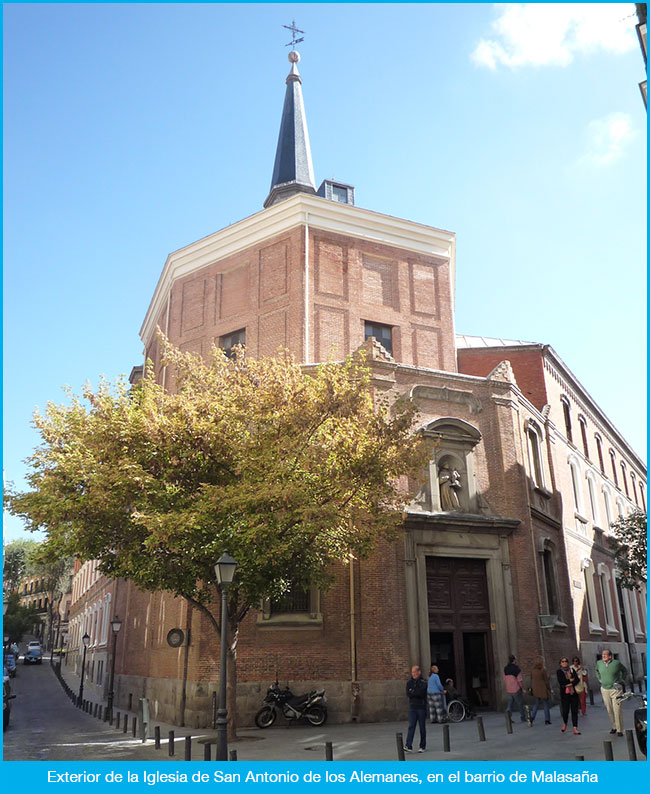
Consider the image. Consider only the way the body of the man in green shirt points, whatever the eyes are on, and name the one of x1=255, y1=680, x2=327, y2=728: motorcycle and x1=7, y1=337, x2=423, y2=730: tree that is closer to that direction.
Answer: the tree

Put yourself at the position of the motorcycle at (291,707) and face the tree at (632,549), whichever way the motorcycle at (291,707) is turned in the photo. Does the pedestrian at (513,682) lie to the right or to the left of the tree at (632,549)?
right

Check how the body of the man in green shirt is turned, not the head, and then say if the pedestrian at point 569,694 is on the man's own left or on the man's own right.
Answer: on the man's own right

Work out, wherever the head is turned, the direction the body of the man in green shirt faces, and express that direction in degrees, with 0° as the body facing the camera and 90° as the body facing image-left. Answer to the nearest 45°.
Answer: approximately 45°

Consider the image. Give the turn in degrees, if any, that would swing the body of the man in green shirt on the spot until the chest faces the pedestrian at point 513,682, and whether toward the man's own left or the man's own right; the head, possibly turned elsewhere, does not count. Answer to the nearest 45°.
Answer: approximately 90° to the man's own right

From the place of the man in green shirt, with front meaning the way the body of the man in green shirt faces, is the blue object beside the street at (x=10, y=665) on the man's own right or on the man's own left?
on the man's own right

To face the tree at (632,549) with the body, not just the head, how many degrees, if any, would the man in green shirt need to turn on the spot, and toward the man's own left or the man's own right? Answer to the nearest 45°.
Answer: approximately 135° to the man's own right
